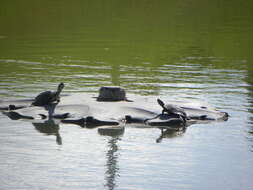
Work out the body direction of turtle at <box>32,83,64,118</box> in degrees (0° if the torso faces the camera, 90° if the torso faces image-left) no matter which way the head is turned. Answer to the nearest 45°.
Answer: approximately 270°

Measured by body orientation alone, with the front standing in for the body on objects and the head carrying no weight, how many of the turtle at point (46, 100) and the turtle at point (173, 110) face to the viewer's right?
1

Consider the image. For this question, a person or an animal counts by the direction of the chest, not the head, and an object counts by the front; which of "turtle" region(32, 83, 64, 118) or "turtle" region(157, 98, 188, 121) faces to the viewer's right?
"turtle" region(32, 83, 64, 118)

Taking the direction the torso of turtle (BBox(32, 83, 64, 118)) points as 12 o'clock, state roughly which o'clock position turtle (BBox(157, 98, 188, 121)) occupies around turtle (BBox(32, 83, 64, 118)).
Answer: turtle (BBox(157, 98, 188, 121)) is roughly at 1 o'clock from turtle (BBox(32, 83, 64, 118)).

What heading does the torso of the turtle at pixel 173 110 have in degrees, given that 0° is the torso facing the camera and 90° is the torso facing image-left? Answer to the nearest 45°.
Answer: approximately 90°

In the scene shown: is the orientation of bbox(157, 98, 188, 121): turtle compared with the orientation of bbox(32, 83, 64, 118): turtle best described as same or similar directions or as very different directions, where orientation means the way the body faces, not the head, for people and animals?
very different directions
